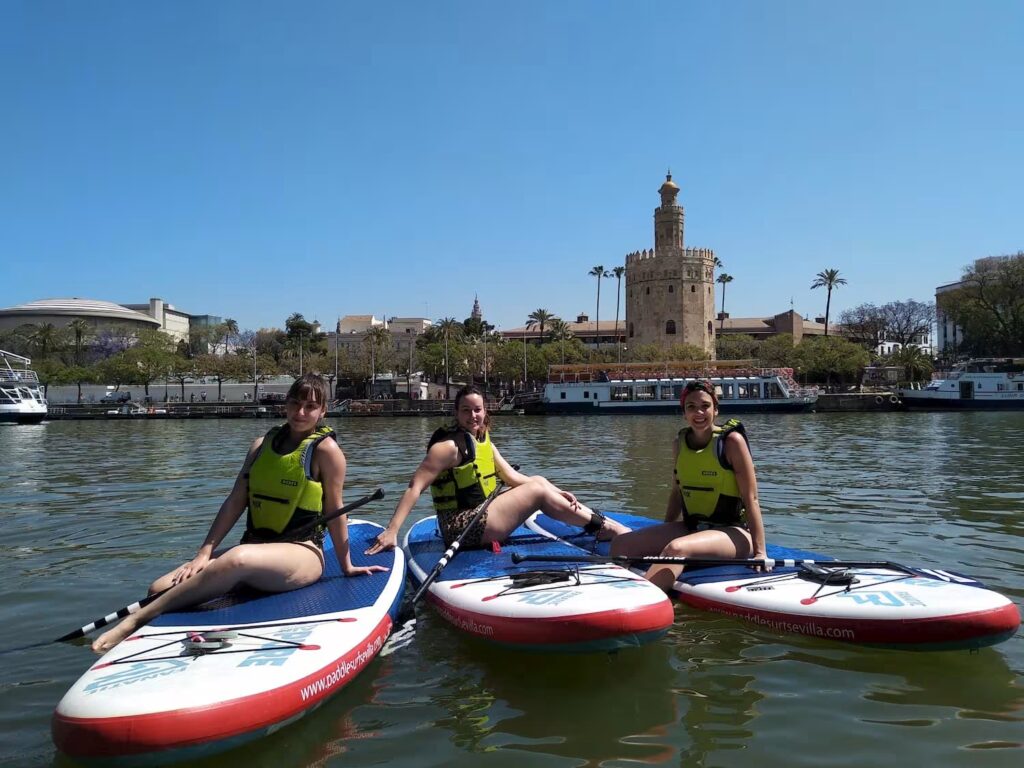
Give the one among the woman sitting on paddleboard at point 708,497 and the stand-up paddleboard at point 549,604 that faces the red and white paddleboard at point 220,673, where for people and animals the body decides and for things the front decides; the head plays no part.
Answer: the woman sitting on paddleboard

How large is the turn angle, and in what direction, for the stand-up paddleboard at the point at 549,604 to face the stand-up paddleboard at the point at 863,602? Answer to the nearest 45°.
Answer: approximately 45° to its left

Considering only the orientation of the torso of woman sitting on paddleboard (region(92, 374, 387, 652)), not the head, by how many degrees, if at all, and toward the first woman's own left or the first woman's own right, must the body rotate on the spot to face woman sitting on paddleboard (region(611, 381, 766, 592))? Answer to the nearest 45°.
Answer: approximately 135° to the first woman's own left

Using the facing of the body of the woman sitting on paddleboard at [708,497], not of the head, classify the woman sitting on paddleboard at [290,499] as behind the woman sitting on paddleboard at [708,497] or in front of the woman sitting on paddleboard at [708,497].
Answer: in front

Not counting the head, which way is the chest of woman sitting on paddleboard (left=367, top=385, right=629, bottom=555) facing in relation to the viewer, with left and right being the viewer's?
facing the viewer and to the right of the viewer

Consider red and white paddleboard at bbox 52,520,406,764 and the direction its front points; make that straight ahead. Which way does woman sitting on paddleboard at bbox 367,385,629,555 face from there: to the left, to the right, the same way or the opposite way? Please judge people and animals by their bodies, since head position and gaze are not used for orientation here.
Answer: to the left

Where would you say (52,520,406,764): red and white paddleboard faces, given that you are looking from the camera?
facing the viewer and to the left of the viewer

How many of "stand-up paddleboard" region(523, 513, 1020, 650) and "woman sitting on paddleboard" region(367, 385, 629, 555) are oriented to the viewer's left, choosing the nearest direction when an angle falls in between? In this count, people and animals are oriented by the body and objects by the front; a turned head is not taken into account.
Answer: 0
